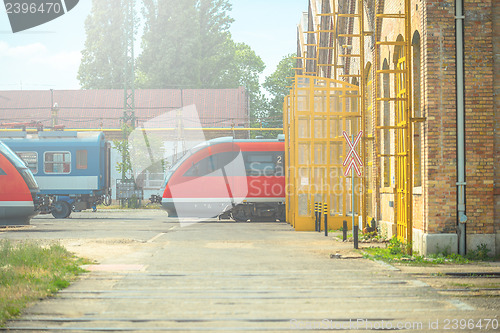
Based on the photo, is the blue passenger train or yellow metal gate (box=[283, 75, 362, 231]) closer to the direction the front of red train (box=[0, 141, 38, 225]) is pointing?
the yellow metal gate

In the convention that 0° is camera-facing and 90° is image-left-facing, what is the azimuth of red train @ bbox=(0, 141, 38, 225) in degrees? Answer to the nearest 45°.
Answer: approximately 270°

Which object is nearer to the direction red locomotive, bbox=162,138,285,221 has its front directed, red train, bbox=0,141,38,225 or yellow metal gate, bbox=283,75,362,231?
the red train

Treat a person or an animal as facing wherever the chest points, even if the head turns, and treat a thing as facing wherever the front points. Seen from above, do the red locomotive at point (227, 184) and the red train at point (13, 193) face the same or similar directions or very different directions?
very different directions

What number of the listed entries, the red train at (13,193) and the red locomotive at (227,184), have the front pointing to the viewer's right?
1

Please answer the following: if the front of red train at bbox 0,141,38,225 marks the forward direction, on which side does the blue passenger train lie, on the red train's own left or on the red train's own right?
on the red train's own left

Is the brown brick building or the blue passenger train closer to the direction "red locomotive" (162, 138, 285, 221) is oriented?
the blue passenger train

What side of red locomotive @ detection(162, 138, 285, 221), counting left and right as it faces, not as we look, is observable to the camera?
left

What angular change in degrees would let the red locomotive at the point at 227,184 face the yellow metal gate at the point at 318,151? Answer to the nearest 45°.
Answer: approximately 135° to its left

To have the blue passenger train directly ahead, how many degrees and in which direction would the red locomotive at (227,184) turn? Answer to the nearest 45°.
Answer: approximately 45° to its right

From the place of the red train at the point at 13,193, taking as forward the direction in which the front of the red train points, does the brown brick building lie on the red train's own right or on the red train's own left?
on the red train's own right
